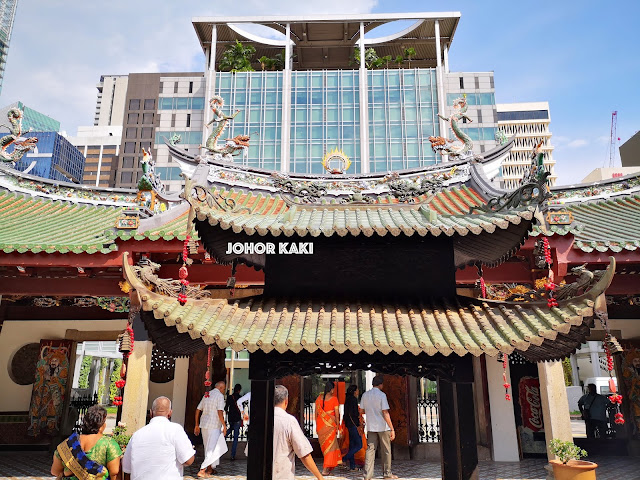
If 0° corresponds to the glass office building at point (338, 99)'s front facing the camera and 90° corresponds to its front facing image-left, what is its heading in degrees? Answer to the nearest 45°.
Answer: approximately 0°

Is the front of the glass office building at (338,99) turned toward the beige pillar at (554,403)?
yes

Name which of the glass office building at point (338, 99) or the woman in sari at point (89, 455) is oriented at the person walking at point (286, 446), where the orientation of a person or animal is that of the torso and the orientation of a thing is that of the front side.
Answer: the glass office building

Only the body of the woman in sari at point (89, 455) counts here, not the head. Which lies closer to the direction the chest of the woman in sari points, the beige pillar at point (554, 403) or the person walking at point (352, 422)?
the person walking

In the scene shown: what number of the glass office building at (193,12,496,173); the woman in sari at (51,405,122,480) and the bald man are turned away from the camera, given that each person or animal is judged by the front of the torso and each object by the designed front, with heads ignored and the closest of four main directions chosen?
2

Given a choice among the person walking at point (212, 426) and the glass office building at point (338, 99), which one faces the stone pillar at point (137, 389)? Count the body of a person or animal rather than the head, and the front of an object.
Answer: the glass office building

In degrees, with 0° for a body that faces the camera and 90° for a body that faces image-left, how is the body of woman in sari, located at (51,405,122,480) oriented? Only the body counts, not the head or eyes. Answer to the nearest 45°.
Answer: approximately 180°

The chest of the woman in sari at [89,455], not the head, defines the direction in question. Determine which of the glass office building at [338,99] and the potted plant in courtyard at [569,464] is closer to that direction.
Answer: the glass office building

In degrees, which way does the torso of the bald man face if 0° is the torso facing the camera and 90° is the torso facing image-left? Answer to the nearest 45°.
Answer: approximately 180°

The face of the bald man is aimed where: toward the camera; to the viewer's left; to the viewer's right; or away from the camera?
away from the camera

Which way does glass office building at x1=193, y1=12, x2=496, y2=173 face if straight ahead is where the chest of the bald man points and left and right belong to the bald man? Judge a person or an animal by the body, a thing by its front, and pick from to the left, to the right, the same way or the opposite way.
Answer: the opposite way

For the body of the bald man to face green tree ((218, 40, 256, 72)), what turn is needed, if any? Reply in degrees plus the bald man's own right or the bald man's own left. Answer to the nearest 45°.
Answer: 0° — they already face it
